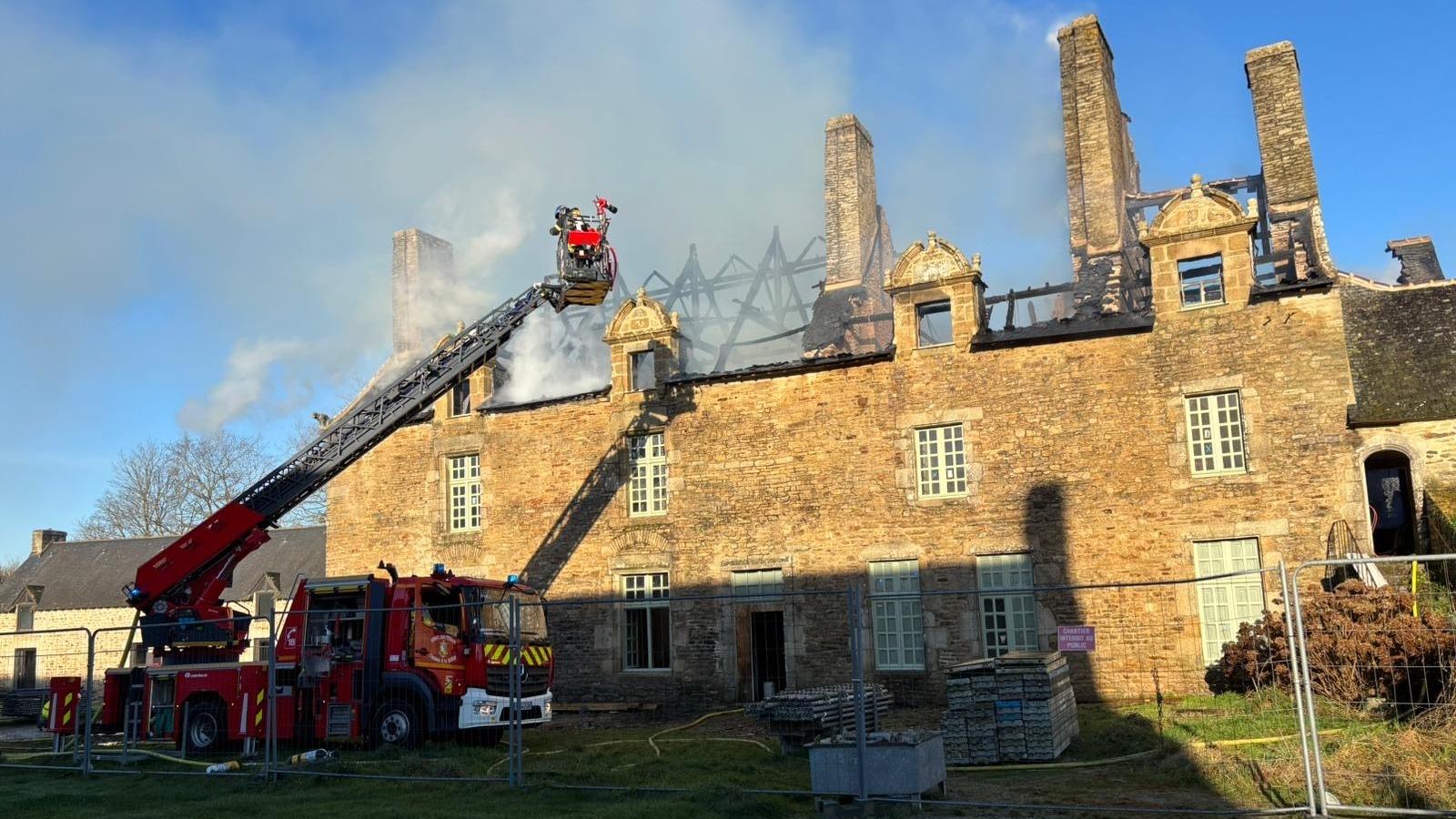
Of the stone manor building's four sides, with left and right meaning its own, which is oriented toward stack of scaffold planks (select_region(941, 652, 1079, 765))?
front

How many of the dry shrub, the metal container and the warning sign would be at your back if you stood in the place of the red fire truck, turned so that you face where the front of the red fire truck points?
0

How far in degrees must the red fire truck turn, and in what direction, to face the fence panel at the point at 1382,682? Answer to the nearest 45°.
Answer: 0° — it already faces it

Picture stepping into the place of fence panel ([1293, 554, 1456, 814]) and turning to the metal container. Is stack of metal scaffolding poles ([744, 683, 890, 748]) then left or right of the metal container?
right

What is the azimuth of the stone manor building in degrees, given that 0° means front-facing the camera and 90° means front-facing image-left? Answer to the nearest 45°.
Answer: approximately 0°

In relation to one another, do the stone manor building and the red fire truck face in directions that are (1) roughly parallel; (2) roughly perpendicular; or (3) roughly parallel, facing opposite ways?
roughly perpendicular

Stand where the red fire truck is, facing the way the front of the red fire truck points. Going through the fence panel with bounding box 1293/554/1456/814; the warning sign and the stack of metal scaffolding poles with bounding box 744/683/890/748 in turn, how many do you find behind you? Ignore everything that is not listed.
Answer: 0

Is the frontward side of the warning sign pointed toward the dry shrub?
no

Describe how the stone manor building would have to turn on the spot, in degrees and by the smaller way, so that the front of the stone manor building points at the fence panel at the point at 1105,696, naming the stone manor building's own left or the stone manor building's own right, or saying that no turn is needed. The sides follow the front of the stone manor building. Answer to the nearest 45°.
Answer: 0° — it already faces it

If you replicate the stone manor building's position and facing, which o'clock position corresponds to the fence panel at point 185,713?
The fence panel is roughly at 2 o'clock from the stone manor building.

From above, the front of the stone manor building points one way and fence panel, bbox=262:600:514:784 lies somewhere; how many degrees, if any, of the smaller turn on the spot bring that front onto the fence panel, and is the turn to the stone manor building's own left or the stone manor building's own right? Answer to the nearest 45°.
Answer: approximately 45° to the stone manor building's own right

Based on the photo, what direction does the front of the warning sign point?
toward the camera

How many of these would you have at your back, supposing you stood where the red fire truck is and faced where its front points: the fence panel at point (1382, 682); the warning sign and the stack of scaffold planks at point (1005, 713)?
0

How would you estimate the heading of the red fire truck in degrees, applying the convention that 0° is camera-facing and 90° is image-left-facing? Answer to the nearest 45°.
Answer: approximately 315°

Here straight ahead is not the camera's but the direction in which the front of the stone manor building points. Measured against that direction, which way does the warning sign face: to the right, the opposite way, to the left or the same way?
the same way

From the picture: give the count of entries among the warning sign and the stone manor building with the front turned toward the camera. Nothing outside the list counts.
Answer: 2
